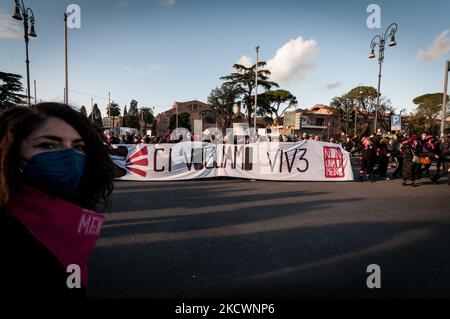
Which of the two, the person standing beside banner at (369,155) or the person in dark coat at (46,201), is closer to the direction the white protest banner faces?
the person in dark coat

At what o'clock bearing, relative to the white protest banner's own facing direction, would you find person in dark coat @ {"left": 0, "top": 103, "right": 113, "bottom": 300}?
The person in dark coat is roughly at 12 o'clock from the white protest banner.

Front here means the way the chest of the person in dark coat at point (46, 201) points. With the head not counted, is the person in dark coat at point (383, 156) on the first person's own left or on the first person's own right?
on the first person's own left

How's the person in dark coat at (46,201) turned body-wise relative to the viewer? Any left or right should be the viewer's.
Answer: facing the viewer and to the right of the viewer

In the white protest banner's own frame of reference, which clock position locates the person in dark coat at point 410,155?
The person in dark coat is roughly at 9 o'clock from the white protest banner.

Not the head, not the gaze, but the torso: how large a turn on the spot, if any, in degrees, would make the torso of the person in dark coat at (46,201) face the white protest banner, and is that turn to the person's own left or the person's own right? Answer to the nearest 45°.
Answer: approximately 90° to the person's own left

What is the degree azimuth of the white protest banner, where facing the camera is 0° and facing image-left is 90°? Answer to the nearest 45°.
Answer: approximately 0°

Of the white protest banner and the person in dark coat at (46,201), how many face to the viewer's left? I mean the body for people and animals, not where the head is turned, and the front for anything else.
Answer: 0
